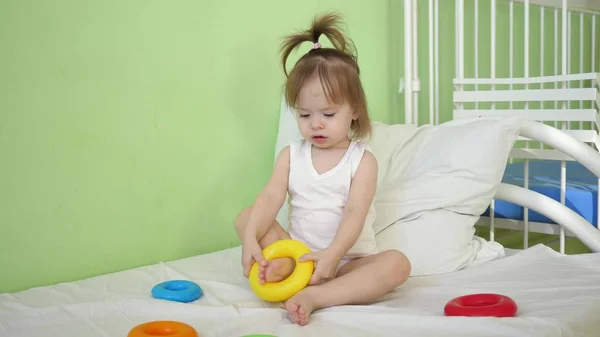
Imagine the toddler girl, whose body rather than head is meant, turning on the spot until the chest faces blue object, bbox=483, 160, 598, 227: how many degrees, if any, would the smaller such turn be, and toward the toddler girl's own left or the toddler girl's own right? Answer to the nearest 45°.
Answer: approximately 180°

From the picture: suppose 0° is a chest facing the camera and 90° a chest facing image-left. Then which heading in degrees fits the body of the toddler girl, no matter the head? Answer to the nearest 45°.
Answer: approximately 45°
